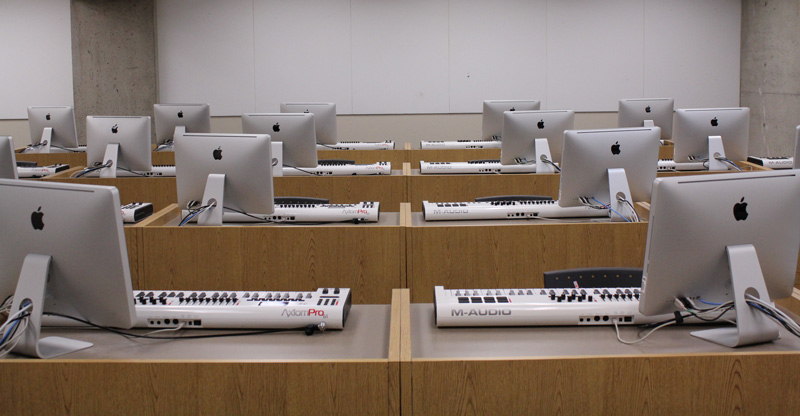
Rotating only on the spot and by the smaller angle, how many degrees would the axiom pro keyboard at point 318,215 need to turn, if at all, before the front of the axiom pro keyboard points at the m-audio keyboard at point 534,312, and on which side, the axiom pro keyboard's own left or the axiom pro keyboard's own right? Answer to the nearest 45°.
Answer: approximately 180°

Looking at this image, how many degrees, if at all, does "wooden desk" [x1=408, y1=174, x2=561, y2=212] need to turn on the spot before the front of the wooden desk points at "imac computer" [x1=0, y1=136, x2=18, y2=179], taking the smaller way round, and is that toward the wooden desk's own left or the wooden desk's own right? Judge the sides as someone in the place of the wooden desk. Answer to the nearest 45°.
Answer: approximately 135° to the wooden desk's own left

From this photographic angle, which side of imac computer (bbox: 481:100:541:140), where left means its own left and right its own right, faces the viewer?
back

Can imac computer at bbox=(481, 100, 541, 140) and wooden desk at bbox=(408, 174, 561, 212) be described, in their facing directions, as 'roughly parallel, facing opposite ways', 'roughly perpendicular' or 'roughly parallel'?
roughly parallel

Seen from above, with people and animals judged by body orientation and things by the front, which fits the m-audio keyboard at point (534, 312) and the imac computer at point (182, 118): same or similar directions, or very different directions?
same or similar directions

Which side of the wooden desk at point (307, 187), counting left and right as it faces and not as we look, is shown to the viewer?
back

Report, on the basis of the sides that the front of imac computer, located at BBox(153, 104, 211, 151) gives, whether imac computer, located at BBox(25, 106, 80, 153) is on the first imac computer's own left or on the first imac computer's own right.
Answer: on the first imac computer's own left

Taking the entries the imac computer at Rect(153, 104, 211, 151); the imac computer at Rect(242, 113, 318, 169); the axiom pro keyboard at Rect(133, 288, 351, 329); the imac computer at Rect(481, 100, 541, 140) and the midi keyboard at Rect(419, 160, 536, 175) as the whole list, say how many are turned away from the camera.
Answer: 5

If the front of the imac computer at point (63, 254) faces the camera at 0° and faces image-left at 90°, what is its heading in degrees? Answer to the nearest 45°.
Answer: approximately 225°

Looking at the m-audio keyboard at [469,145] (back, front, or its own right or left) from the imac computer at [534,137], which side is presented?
back

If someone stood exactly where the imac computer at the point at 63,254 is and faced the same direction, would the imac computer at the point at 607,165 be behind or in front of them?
in front

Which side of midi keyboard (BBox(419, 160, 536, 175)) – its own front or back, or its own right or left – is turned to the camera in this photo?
back

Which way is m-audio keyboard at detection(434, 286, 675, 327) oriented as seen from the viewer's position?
away from the camera

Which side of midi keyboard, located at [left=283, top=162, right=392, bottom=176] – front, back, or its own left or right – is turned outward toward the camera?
back

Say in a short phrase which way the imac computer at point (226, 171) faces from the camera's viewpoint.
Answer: facing away from the viewer and to the right of the viewer

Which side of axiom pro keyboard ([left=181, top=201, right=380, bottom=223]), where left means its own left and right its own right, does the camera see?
back

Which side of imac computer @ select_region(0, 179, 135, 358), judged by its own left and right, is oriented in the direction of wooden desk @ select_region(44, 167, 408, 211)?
front
